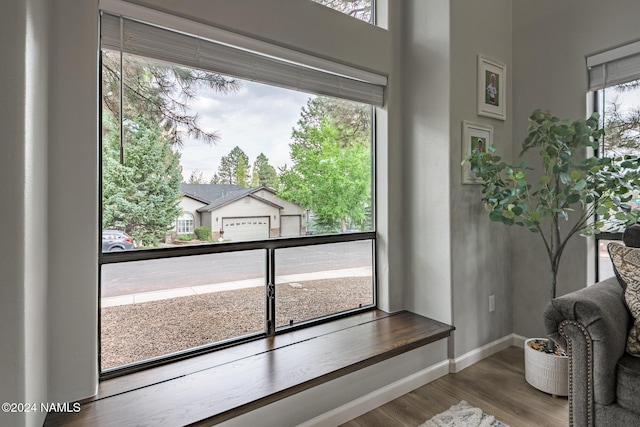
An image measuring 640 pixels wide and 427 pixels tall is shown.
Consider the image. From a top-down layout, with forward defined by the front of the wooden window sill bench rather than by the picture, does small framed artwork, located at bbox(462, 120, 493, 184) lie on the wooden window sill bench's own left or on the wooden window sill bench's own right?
on the wooden window sill bench's own left

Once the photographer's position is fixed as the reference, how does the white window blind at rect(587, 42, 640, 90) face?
facing the viewer and to the left of the viewer

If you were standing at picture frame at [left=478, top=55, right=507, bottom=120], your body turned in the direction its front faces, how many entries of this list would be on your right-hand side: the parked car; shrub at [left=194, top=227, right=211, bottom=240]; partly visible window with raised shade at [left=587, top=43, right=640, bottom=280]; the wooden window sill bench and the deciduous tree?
4

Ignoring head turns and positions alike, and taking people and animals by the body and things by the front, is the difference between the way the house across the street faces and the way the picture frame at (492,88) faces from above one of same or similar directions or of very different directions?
same or similar directions

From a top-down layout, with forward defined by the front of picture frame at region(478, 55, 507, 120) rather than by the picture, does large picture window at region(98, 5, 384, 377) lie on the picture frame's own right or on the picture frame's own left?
on the picture frame's own right

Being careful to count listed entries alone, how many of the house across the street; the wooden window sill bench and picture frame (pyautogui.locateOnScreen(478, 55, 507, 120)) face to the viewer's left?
0

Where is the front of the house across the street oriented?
toward the camera

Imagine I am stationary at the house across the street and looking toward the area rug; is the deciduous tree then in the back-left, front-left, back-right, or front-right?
front-left

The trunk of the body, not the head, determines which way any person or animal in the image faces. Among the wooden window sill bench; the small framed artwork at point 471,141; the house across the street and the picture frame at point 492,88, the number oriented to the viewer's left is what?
0

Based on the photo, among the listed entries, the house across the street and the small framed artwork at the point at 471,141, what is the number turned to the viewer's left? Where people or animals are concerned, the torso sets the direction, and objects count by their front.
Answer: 0

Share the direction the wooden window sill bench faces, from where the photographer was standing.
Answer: facing the viewer and to the right of the viewer
